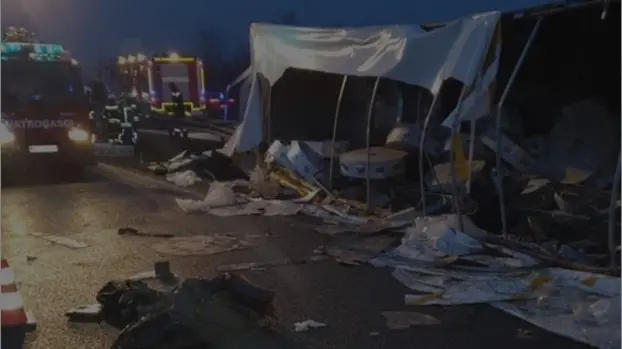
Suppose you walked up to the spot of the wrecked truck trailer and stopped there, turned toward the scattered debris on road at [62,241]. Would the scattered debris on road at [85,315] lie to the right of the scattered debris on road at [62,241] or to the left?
left

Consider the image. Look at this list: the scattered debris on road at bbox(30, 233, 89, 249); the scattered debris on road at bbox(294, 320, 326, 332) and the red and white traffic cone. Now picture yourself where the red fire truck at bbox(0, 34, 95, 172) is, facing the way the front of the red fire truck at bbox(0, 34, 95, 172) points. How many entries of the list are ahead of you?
3

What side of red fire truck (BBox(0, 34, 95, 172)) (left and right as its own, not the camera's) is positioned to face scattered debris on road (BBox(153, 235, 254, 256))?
front

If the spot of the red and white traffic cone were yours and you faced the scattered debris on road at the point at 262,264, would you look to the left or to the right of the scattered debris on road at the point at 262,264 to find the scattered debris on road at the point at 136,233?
left

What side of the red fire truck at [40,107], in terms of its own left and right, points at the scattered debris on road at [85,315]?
front

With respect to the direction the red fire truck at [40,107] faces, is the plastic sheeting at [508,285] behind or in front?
in front
